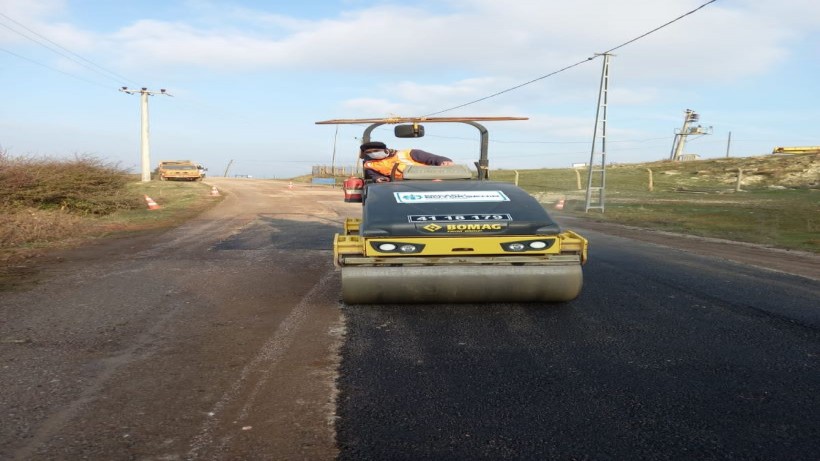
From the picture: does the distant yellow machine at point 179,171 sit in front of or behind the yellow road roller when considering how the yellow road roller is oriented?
behind

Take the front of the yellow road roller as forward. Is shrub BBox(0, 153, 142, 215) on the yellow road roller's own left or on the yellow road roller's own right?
on the yellow road roller's own right

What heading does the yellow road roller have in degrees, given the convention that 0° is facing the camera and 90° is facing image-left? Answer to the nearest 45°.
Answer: approximately 0°
